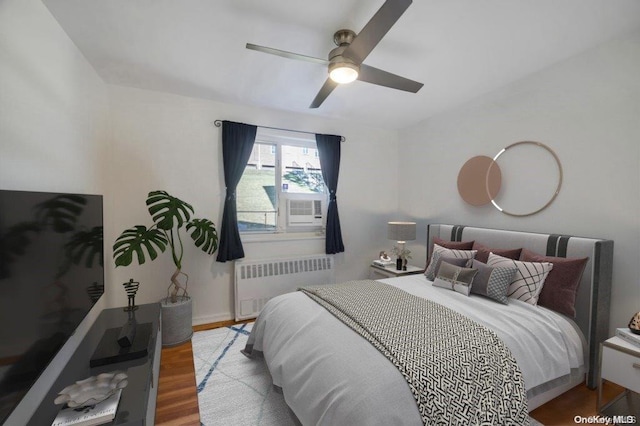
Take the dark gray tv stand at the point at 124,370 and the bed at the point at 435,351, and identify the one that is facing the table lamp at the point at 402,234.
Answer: the dark gray tv stand

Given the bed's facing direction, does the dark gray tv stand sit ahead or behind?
ahead

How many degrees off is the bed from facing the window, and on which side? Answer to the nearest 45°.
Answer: approximately 90° to its right

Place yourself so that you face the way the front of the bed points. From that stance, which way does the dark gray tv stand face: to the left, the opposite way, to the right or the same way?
the opposite way

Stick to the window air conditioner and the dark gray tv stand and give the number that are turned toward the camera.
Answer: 1

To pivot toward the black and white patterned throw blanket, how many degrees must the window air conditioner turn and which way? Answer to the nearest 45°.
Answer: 0° — it already faces it

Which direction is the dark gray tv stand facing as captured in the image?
to the viewer's right

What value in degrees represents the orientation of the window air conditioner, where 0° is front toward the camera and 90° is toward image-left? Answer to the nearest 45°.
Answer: approximately 0°

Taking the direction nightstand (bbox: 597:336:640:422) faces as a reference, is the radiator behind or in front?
in front

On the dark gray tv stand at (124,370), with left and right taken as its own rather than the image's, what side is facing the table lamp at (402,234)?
front

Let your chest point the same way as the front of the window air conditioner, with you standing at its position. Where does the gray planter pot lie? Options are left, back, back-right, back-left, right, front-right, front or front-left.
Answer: front-right

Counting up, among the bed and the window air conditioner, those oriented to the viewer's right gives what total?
0

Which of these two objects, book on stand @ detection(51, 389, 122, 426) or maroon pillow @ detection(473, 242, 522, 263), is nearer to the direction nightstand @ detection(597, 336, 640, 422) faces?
the book on stand

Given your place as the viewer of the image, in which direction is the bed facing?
facing the viewer and to the left of the viewer

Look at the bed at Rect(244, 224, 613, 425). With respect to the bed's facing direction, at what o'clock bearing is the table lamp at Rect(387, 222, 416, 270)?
The table lamp is roughly at 4 o'clock from the bed.

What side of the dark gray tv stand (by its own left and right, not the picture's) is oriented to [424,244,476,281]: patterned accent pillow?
front
